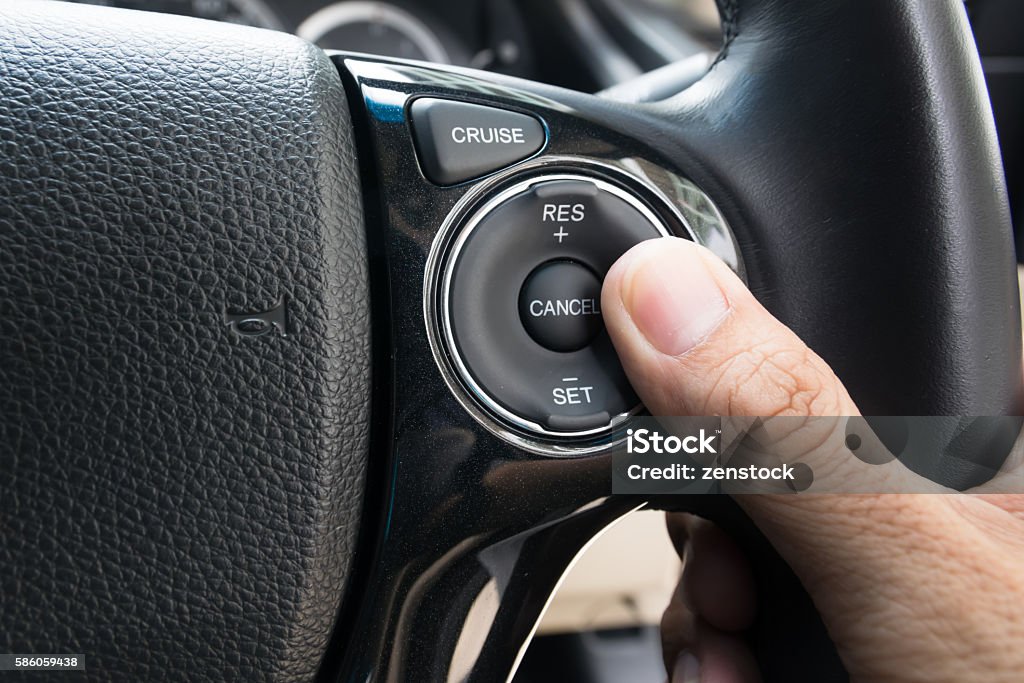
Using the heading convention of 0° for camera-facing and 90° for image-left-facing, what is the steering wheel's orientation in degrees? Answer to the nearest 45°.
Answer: approximately 0°
